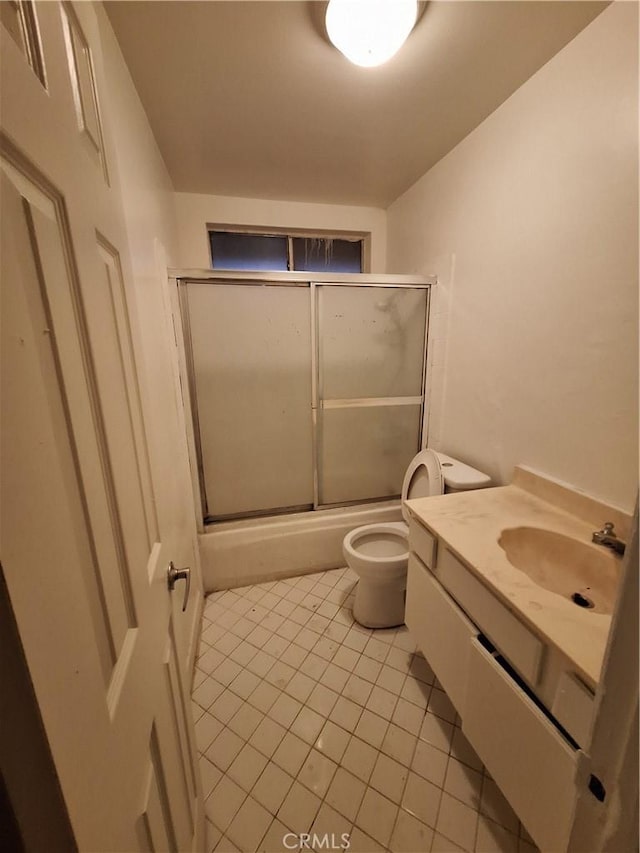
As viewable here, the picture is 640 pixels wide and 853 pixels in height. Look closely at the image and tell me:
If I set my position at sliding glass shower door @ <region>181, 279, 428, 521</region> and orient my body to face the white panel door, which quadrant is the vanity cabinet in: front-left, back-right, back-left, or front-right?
front-left

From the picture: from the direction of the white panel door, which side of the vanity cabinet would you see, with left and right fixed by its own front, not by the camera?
front

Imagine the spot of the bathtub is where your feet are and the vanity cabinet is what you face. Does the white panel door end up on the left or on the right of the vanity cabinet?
right

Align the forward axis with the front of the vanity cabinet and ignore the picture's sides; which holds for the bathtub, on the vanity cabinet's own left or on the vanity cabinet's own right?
on the vanity cabinet's own right

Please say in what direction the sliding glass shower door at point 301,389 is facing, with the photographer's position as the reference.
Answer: facing the viewer

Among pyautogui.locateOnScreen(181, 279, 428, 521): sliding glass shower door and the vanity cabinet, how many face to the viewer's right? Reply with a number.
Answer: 0

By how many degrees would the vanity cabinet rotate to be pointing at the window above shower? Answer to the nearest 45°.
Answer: approximately 90° to its right

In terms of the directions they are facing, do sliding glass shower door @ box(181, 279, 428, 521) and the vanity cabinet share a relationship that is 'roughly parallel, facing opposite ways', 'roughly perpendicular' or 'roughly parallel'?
roughly perpendicular

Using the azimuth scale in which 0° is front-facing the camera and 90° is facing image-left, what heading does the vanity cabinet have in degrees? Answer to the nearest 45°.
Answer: approximately 45°

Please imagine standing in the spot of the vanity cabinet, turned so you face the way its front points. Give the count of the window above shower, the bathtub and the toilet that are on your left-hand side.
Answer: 0

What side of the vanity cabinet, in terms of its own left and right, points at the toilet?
right

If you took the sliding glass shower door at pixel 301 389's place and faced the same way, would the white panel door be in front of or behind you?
in front
